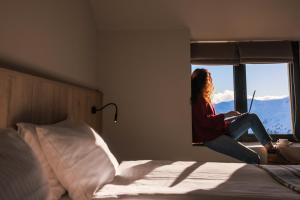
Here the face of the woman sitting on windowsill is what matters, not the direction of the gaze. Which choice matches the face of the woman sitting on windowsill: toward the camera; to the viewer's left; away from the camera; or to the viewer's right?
to the viewer's right

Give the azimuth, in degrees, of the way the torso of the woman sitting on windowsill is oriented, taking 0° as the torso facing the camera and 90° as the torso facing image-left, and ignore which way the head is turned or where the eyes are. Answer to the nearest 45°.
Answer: approximately 270°

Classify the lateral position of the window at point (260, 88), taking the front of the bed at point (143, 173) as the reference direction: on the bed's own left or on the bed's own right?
on the bed's own left

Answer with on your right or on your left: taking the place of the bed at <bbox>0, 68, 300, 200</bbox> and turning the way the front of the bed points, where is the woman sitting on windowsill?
on your left

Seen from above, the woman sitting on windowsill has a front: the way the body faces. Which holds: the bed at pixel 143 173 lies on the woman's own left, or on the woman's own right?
on the woman's own right

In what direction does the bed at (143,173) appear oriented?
to the viewer's right

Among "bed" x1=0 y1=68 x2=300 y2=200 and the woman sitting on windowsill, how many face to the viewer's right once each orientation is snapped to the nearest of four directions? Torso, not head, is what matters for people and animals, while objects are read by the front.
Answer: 2

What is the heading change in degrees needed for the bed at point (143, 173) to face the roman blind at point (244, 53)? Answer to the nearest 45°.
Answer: approximately 45° to its left

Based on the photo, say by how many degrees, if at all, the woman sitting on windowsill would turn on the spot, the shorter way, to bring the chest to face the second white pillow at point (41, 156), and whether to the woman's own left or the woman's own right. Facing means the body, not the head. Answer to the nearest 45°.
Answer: approximately 90° to the woman's own right

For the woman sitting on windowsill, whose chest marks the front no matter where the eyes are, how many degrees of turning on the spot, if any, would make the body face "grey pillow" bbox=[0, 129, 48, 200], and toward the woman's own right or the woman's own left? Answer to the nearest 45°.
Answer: approximately 90° to the woman's own right
